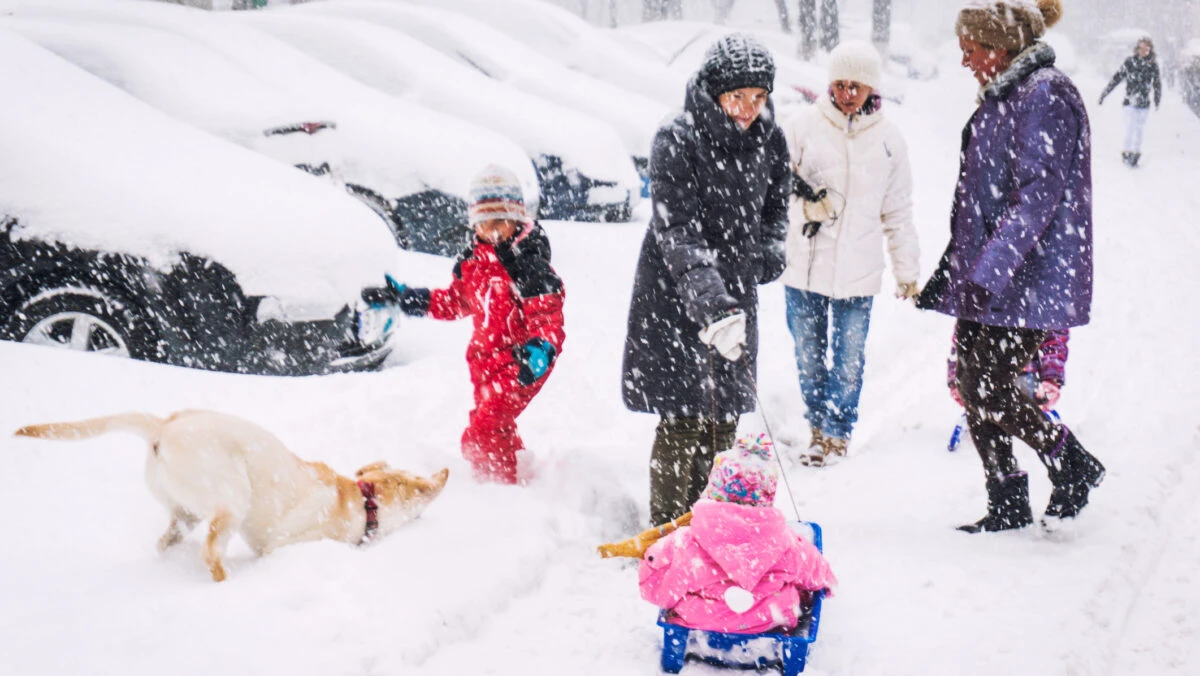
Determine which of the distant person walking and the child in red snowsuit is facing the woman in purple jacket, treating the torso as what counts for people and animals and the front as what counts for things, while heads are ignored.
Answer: the distant person walking

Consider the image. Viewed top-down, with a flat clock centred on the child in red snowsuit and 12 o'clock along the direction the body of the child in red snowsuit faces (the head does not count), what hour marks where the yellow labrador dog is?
The yellow labrador dog is roughly at 12 o'clock from the child in red snowsuit.

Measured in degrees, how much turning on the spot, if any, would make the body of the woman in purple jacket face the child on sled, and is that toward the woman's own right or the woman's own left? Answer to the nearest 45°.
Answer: approximately 45° to the woman's own left

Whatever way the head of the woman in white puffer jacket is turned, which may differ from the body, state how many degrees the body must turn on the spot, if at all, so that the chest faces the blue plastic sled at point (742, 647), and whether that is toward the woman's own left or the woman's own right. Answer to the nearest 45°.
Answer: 0° — they already face it

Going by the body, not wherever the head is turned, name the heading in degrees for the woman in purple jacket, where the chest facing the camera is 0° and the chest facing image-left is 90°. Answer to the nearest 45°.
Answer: approximately 90°

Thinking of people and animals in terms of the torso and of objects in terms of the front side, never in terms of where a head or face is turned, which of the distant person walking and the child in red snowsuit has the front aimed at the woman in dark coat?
the distant person walking

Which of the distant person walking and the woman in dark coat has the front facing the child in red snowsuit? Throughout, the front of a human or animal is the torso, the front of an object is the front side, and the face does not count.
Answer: the distant person walking

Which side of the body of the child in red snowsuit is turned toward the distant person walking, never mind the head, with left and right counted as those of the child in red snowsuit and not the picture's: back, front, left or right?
back

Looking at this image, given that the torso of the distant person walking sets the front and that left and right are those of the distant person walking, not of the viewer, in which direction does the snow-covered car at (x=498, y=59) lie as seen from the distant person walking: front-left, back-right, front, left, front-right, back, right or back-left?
front-right

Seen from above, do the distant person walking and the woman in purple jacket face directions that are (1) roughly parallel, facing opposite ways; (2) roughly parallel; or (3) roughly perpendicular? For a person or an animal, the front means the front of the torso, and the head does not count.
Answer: roughly perpendicular

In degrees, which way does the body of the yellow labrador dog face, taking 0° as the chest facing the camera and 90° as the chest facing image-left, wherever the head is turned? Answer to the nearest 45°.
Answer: approximately 270°

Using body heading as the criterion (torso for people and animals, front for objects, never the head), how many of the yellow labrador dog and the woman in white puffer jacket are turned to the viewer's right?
1

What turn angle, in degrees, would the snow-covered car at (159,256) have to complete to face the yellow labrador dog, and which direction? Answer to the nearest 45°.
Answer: approximately 45° to its right

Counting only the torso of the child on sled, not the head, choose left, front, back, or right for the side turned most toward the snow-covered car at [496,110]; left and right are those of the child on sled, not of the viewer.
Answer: front

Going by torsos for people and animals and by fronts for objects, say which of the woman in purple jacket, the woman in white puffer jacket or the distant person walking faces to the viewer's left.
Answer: the woman in purple jacket

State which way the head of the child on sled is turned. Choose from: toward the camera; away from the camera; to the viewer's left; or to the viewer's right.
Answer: away from the camera
